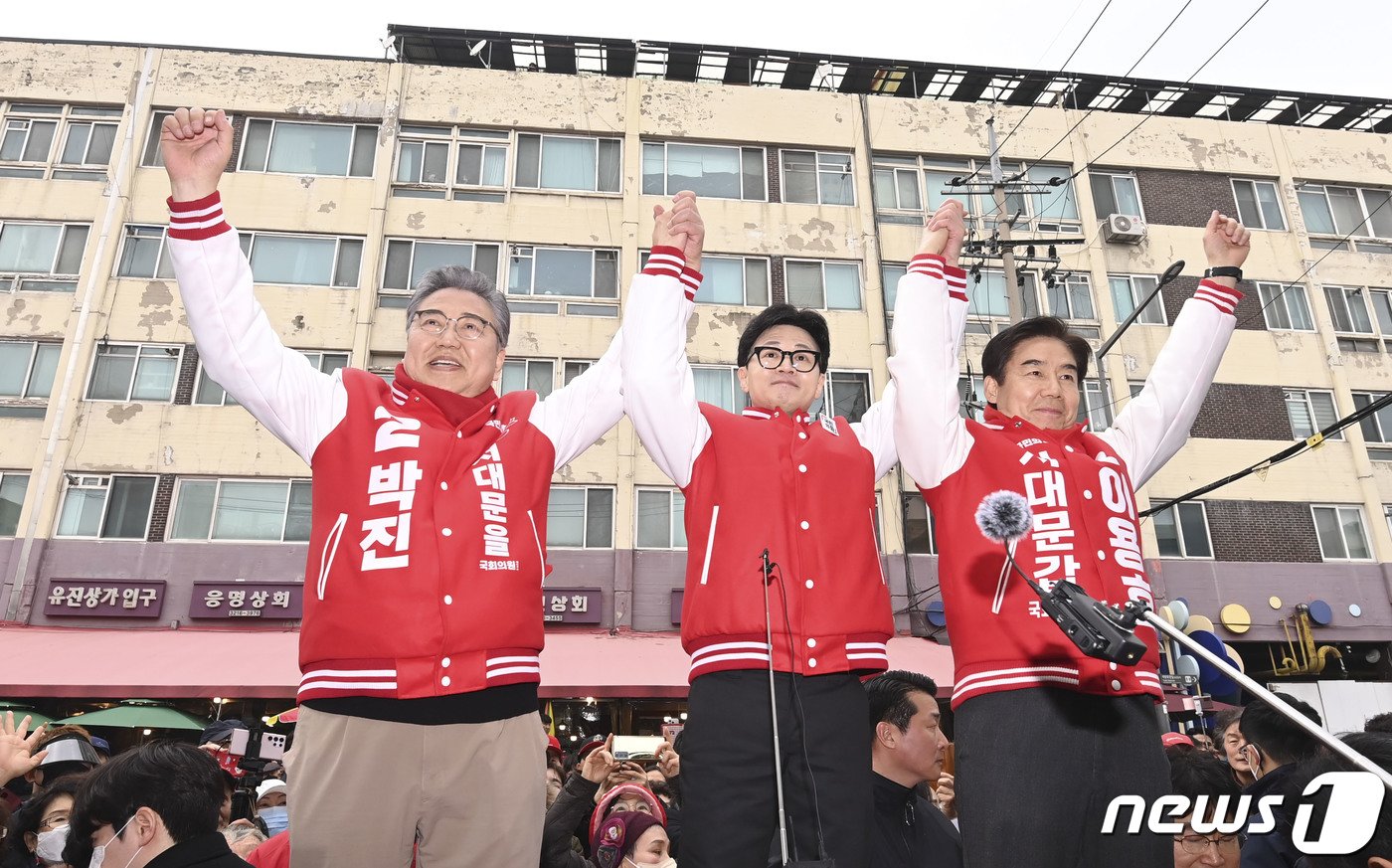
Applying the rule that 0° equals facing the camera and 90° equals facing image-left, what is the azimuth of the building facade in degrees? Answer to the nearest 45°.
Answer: approximately 0°
